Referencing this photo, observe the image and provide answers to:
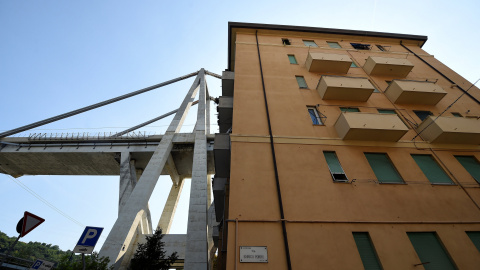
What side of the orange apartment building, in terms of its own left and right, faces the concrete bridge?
right

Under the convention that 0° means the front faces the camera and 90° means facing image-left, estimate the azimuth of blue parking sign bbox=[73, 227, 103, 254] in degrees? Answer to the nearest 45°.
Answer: approximately 0°

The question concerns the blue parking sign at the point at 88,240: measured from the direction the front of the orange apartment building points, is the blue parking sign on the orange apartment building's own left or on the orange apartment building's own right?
on the orange apartment building's own right

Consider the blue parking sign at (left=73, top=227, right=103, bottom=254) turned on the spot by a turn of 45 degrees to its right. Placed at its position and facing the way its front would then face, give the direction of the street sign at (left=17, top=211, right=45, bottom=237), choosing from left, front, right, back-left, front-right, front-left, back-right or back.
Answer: front-right

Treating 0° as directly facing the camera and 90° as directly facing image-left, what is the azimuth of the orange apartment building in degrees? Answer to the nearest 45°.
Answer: approximately 0°

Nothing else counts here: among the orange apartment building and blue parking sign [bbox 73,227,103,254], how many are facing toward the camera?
2

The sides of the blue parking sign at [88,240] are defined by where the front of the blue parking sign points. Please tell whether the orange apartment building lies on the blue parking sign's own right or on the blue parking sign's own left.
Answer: on the blue parking sign's own left
